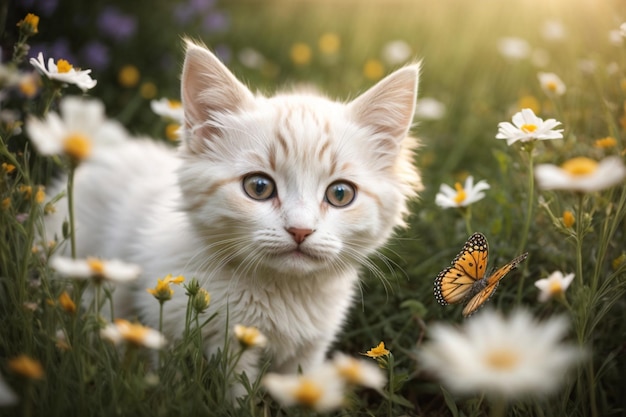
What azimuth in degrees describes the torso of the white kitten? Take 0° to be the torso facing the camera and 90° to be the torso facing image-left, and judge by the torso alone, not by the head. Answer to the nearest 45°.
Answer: approximately 315°

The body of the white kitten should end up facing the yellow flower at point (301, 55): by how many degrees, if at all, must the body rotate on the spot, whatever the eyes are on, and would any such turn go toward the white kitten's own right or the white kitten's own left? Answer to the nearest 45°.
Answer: approximately 135° to the white kitten's own left

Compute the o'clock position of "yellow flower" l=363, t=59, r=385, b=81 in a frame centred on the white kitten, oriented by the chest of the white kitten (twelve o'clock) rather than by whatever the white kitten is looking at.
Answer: The yellow flower is roughly at 8 o'clock from the white kitten.

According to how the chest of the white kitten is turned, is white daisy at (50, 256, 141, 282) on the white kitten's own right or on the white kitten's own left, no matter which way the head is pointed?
on the white kitten's own right

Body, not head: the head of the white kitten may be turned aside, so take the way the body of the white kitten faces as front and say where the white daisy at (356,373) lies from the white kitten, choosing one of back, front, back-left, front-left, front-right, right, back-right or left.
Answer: front-right

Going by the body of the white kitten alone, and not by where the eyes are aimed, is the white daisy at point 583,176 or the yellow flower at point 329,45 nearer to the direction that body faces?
the white daisy
